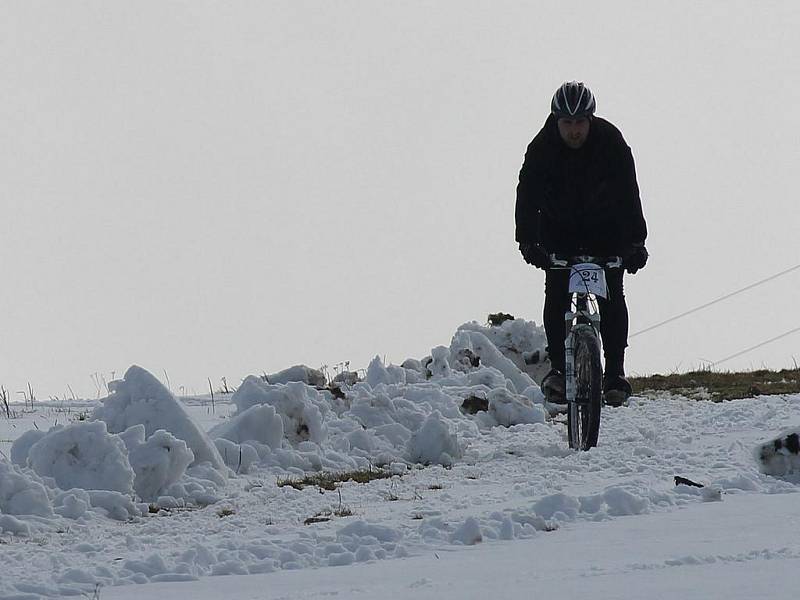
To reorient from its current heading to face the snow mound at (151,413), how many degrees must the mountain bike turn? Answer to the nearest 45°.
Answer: approximately 90° to its right

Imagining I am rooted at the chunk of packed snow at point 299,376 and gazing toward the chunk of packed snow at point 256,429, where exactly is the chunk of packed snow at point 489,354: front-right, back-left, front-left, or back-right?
back-left

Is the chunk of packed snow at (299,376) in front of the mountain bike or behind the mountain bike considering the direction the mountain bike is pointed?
behind

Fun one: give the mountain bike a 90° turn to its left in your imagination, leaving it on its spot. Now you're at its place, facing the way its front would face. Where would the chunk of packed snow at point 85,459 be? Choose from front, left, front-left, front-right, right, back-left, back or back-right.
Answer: back-right

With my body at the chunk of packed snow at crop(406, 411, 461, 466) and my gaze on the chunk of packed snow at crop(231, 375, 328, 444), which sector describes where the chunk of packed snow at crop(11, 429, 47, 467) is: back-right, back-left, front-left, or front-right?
front-left

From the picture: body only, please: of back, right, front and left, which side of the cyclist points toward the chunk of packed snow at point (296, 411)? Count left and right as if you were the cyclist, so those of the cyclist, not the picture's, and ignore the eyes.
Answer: right

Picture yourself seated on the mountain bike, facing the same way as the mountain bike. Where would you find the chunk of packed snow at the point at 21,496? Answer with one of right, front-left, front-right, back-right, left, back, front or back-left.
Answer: front-right

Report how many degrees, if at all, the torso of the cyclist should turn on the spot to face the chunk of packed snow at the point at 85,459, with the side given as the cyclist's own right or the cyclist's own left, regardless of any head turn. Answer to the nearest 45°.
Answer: approximately 45° to the cyclist's own right

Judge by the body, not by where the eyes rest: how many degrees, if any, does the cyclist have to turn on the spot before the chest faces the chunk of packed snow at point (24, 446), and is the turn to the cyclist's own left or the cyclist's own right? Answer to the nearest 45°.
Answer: approximately 45° to the cyclist's own right

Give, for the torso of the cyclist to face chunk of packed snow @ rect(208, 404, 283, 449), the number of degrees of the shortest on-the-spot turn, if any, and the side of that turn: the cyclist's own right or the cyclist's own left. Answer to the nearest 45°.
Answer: approximately 90° to the cyclist's own right

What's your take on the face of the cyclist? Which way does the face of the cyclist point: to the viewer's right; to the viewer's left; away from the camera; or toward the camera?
toward the camera

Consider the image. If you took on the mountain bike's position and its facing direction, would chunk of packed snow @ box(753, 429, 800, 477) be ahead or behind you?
ahead

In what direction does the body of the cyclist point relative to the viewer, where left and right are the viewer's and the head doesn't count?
facing the viewer

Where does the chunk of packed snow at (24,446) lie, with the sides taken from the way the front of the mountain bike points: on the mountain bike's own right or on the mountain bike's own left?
on the mountain bike's own right

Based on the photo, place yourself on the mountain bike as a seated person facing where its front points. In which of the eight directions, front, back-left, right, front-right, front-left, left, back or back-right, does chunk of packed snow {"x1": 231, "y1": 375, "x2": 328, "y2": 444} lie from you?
right

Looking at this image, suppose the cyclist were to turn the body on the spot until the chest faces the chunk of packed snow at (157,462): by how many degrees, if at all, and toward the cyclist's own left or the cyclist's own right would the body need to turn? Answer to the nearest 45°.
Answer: approximately 45° to the cyclist's own right

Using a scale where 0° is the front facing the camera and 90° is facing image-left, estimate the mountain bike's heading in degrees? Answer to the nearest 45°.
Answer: approximately 0°

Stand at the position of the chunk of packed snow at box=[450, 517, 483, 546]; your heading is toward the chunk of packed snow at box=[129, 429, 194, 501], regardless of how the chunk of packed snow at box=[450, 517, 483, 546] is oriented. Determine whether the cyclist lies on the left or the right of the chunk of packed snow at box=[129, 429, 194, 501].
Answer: right
